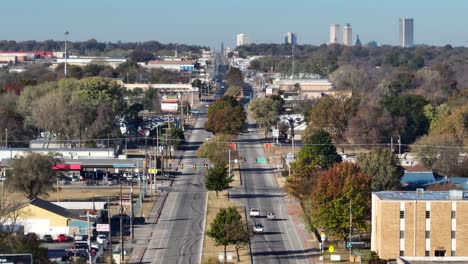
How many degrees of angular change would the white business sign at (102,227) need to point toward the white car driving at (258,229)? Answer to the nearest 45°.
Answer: approximately 90° to its left

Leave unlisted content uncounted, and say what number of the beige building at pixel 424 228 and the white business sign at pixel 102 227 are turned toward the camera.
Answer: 2

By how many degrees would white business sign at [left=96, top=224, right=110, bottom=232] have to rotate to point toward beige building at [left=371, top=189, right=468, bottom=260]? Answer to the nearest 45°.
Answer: approximately 45° to its left

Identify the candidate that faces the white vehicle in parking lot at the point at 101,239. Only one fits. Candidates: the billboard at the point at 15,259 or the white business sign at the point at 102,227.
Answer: the white business sign

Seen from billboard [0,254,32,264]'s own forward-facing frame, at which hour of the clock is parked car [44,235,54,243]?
The parked car is roughly at 6 o'clock from the billboard.

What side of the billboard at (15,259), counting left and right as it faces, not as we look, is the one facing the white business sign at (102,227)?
back
